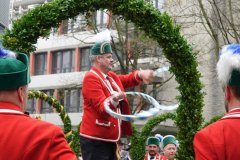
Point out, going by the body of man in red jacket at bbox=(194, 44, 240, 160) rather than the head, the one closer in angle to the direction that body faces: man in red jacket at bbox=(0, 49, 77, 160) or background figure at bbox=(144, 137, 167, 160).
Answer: the background figure

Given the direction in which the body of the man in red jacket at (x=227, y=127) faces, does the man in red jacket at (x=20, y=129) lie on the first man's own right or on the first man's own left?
on the first man's own left

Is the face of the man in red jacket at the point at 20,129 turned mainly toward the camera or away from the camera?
away from the camera

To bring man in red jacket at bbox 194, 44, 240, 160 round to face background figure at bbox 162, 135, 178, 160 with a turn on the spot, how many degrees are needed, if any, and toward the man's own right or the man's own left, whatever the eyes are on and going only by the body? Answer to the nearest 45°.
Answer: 0° — they already face them

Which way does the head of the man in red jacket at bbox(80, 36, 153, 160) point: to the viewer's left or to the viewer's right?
to the viewer's right

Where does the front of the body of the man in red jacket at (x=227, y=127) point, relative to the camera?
away from the camera

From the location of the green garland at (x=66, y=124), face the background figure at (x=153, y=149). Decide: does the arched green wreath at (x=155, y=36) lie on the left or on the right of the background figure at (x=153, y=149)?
right

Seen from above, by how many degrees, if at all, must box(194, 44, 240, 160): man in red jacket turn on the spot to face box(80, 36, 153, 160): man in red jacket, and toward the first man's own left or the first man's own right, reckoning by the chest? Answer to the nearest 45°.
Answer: approximately 45° to the first man's own left
